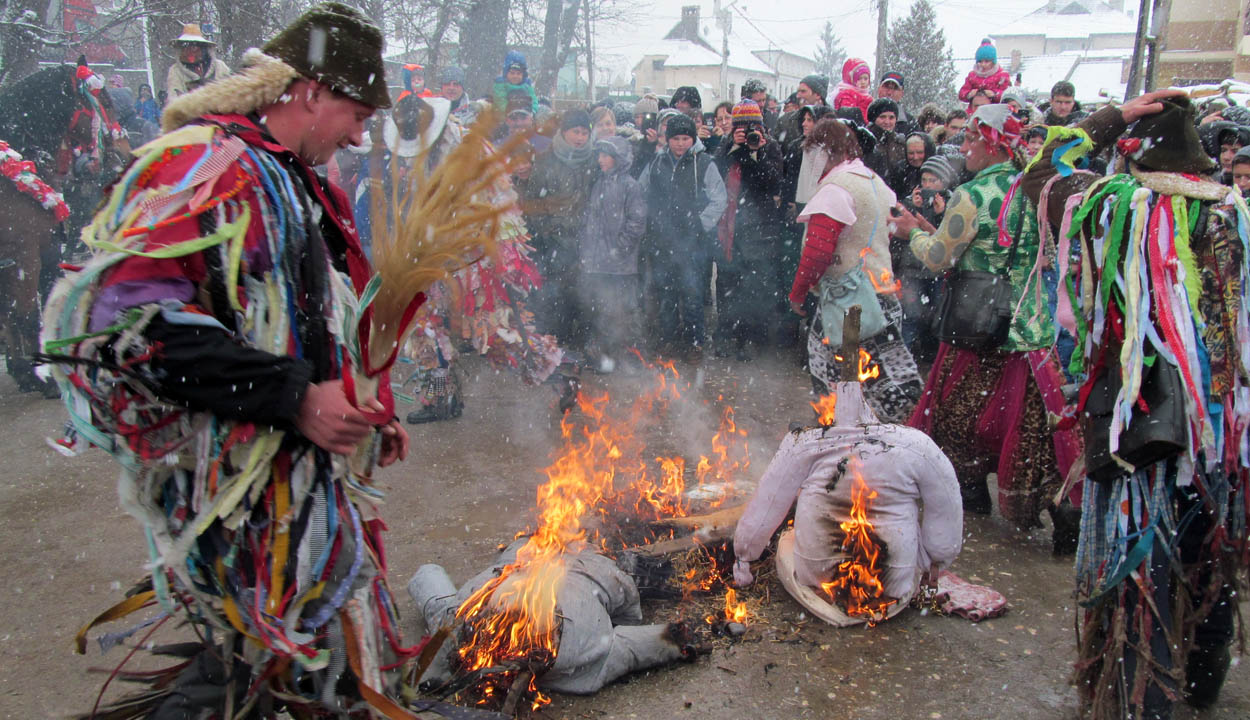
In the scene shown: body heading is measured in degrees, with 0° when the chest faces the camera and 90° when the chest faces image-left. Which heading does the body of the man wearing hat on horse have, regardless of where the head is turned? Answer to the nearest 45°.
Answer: approximately 0°

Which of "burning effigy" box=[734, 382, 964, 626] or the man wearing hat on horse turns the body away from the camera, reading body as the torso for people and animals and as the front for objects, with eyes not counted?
the burning effigy

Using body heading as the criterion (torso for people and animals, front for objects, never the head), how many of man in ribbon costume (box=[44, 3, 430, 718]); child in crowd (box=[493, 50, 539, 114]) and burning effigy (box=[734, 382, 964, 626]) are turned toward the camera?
1

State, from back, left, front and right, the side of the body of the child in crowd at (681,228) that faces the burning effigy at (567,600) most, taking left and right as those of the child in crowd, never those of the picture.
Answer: front

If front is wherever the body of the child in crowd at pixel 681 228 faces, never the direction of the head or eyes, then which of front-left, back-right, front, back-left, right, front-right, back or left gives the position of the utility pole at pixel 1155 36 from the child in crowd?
back-left

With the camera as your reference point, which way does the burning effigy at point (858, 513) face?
facing away from the viewer

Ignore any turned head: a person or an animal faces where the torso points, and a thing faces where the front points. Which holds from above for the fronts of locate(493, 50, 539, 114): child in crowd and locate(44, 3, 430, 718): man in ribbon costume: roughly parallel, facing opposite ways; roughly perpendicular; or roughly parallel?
roughly perpendicular

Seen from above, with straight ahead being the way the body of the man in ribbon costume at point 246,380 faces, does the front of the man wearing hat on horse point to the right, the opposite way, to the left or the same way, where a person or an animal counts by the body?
to the right

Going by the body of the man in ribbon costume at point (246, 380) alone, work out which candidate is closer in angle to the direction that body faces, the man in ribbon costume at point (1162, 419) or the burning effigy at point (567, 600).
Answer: the man in ribbon costume

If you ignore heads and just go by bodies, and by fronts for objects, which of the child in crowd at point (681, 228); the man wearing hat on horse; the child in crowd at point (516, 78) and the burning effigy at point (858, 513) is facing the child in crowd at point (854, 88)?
the burning effigy

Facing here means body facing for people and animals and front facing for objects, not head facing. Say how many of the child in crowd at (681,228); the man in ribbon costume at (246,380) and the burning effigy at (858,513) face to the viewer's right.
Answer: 1

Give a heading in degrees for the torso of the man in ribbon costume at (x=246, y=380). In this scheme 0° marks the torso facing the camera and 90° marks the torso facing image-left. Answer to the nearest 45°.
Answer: approximately 270°
